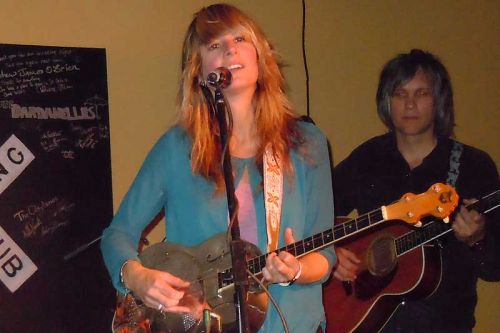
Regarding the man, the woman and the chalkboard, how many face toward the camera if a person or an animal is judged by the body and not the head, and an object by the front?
3

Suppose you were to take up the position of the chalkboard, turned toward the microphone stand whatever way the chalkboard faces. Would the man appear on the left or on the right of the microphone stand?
left

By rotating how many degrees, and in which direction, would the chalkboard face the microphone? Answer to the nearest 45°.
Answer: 0° — it already faces it

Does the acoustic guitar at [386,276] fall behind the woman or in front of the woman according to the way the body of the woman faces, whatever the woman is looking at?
behind

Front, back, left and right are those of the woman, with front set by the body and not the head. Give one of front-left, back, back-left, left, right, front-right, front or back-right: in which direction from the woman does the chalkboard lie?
back-right

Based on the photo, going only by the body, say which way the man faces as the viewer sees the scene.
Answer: toward the camera

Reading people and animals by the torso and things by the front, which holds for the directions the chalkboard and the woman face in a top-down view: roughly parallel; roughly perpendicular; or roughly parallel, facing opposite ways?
roughly parallel

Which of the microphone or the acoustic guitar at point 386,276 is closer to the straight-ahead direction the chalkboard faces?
the microphone

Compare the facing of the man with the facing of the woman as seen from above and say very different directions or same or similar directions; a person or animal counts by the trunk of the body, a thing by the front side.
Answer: same or similar directions

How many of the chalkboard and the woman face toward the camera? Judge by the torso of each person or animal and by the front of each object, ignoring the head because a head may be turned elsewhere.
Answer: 2

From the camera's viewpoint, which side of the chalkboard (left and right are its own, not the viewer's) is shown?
front

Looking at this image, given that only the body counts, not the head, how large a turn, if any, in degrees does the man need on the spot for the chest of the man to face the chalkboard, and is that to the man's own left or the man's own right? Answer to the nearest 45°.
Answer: approximately 90° to the man's own right
